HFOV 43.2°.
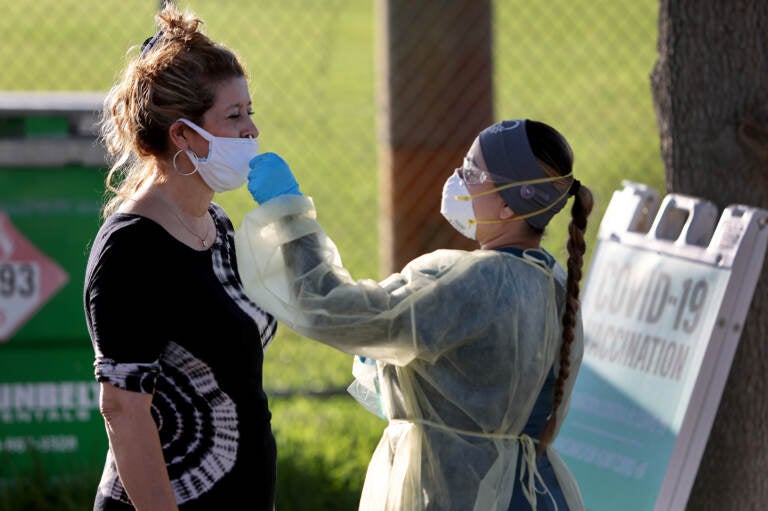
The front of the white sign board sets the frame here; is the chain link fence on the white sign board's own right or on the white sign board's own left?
on the white sign board's own right

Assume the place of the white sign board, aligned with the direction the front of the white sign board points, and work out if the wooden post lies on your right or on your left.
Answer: on your right

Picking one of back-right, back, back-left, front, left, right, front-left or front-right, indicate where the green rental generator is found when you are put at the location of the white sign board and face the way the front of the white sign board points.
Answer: front-right

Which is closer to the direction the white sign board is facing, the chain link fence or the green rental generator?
the green rental generator

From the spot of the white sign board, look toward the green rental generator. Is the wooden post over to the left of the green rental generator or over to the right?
right

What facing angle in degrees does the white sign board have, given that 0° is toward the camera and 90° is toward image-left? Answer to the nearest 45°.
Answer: approximately 45°

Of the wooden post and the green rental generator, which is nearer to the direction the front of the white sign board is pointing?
the green rental generator
